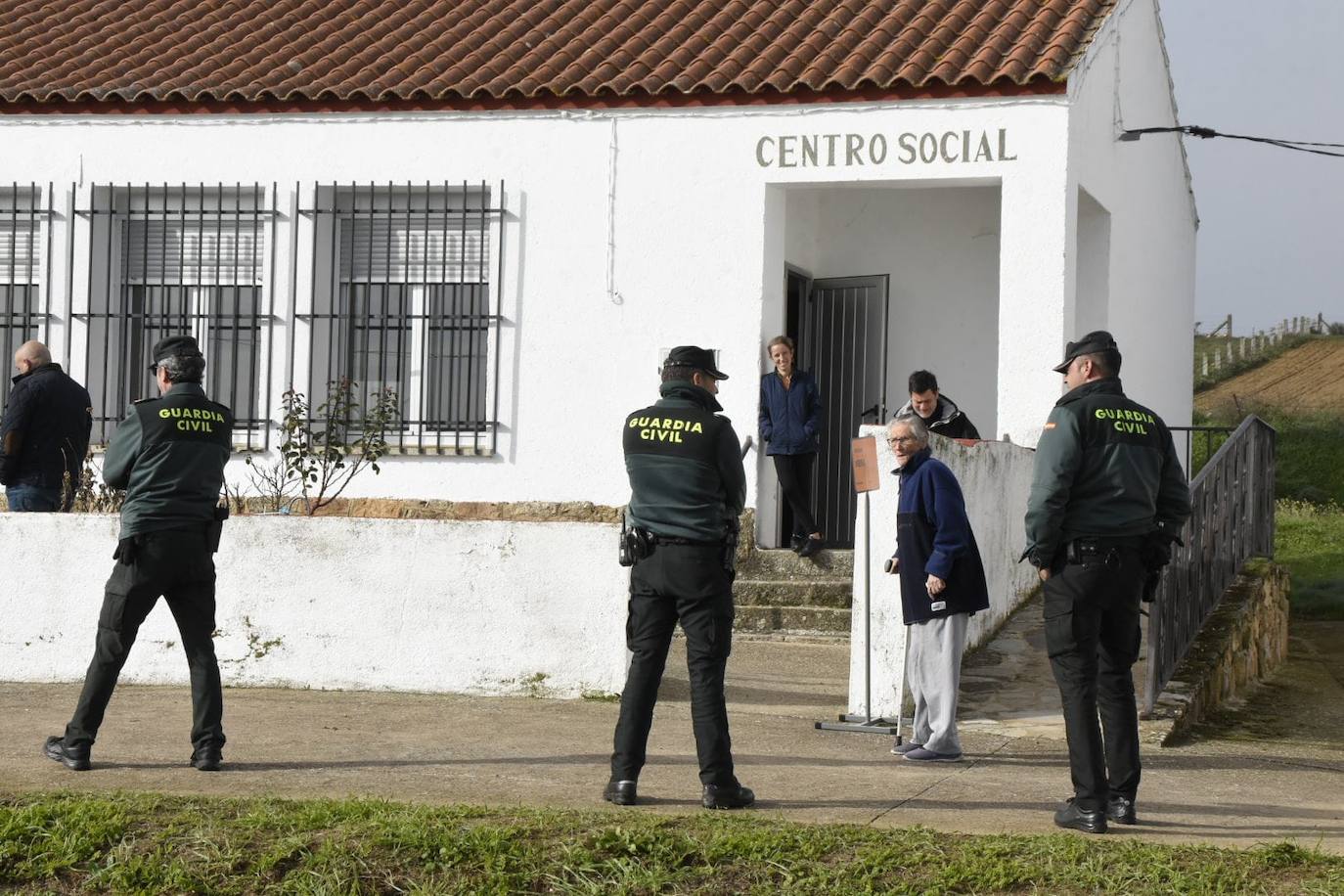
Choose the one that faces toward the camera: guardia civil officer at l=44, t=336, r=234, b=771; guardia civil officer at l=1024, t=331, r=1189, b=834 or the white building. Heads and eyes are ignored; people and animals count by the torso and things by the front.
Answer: the white building

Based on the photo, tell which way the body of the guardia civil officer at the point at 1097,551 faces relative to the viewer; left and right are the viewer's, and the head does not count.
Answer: facing away from the viewer and to the left of the viewer

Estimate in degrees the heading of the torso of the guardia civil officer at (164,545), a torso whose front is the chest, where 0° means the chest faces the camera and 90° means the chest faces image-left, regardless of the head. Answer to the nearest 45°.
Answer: approximately 135°

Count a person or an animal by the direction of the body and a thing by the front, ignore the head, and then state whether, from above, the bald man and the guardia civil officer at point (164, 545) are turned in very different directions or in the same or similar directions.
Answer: same or similar directions

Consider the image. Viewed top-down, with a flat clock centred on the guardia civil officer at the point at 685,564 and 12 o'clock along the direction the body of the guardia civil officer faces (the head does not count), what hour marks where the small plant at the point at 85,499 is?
The small plant is roughly at 9 o'clock from the guardia civil officer.

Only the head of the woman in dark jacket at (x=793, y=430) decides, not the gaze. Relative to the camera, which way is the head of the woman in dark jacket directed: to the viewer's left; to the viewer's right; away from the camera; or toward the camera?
toward the camera

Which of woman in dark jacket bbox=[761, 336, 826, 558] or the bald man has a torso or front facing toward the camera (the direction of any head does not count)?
the woman in dark jacket

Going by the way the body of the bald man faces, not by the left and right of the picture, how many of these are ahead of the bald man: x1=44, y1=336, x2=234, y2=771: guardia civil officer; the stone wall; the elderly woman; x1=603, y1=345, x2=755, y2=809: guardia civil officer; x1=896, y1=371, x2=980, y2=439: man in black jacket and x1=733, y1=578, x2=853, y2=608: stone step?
0

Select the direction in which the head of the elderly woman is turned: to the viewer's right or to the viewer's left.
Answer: to the viewer's left

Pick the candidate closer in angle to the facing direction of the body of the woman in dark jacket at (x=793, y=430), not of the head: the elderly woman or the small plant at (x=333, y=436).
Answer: the elderly woman

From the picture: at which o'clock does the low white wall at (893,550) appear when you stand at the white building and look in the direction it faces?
The low white wall is roughly at 11 o'clock from the white building.

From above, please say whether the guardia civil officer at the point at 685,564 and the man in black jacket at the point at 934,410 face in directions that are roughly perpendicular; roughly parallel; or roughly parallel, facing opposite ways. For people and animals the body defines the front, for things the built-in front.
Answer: roughly parallel, facing opposite ways

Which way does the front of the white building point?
toward the camera
